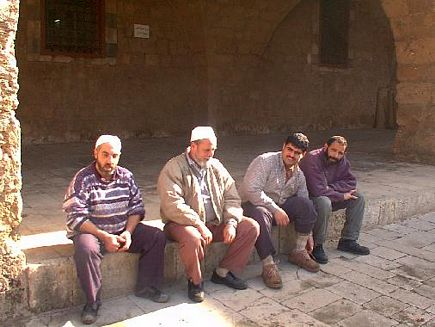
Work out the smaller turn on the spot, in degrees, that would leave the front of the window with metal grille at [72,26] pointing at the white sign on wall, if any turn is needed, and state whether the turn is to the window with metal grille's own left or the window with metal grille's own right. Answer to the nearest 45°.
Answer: approximately 90° to the window with metal grille's own left

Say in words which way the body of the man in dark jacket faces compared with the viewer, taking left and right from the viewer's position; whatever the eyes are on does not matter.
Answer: facing the viewer and to the right of the viewer

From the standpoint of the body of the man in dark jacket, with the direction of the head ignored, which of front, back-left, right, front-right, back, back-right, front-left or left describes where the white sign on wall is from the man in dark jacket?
back

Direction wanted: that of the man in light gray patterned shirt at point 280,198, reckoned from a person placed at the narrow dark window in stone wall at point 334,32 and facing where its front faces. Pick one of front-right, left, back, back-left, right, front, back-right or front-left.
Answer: front

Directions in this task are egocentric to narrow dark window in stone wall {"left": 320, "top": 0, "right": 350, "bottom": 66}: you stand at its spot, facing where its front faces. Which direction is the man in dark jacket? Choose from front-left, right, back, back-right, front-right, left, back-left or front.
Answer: front

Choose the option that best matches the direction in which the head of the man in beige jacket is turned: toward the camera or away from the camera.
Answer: toward the camera

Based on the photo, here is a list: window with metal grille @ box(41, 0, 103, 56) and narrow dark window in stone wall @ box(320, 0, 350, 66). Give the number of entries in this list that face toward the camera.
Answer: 2

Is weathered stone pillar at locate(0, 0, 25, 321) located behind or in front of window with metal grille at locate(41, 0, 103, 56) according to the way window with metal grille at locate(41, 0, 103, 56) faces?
in front

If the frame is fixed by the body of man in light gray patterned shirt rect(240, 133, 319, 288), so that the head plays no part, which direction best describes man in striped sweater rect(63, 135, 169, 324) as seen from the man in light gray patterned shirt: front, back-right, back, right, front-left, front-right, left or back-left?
right

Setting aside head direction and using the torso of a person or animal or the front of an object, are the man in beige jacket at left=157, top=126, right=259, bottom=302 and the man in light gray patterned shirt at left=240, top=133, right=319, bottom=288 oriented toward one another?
no

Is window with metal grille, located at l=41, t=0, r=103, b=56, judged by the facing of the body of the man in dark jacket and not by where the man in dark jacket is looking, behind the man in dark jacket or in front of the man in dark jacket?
behind

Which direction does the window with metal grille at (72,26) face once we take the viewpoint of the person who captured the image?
facing the viewer

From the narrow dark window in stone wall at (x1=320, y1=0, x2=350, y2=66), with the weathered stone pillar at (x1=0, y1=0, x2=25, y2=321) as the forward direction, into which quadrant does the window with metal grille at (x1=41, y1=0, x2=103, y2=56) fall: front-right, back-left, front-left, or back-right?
front-right

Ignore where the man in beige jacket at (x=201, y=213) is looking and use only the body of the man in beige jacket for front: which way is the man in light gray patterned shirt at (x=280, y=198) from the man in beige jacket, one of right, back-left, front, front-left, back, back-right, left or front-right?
left

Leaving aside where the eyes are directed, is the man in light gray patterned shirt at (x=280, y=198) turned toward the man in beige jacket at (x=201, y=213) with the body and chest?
no

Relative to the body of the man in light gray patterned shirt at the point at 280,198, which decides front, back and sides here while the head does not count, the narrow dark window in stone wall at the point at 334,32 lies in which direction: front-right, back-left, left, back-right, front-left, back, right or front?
back-left

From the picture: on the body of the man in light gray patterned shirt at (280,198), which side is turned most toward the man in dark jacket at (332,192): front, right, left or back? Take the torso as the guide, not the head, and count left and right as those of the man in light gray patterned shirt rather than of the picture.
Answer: left

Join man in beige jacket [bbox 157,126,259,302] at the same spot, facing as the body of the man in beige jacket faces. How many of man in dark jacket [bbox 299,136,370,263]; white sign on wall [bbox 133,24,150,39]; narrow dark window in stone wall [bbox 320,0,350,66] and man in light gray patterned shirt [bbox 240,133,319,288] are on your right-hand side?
0
